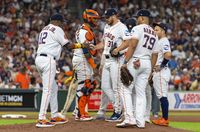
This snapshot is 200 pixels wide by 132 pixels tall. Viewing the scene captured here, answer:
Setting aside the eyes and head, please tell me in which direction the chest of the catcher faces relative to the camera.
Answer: to the viewer's right

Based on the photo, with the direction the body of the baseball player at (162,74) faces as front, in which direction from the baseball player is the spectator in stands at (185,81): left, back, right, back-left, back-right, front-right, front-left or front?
right

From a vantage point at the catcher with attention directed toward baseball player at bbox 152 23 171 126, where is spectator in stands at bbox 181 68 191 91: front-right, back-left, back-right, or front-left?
front-left

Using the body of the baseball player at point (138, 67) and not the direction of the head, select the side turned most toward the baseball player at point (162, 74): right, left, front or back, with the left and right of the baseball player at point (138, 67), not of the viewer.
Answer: right

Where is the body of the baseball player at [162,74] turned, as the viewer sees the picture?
to the viewer's left

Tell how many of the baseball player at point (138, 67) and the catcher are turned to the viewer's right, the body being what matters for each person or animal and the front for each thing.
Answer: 1

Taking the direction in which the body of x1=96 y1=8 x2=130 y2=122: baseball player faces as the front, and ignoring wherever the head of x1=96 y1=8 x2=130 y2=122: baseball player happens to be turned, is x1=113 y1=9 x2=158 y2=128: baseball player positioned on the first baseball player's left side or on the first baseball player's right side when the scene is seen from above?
on the first baseball player's left side

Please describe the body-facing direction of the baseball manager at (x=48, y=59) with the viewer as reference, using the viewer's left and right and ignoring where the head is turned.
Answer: facing away from the viewer and to the right of the viewer

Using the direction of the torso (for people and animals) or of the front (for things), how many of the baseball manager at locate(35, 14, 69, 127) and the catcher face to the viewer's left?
0

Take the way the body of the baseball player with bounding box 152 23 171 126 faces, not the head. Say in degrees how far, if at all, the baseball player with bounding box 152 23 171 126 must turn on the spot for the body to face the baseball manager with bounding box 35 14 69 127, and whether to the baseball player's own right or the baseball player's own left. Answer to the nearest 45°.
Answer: approximately 45° to the baseball player's own left

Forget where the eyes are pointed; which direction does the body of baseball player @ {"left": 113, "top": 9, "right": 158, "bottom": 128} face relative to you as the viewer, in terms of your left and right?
facing away from the viewer and to the left of the viewer

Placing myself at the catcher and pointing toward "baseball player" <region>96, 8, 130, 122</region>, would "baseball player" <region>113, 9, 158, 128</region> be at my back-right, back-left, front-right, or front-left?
front-right

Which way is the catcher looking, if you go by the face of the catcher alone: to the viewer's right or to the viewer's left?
to the viewer's right
